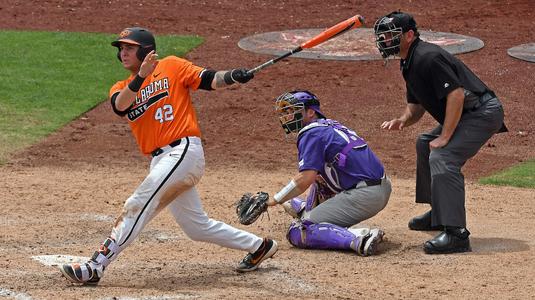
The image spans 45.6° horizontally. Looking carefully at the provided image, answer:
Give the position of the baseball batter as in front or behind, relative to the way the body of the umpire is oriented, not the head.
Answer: in front

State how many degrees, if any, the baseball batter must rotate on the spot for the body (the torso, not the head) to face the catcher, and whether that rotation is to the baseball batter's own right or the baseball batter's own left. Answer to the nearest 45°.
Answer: approximately 135° to the baseball batter's own left

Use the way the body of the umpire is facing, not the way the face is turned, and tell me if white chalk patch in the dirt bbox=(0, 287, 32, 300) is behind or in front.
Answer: in front

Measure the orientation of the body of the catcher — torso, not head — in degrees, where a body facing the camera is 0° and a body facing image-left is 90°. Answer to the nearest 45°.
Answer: approximately 90°

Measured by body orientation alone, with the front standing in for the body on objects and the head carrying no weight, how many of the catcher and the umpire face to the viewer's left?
2

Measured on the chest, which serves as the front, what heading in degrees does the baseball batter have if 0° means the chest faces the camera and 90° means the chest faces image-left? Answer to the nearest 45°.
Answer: approximately 45°

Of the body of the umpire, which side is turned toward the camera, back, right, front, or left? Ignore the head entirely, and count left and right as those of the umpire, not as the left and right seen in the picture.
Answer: left

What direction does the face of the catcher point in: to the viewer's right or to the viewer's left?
to the viewer's left

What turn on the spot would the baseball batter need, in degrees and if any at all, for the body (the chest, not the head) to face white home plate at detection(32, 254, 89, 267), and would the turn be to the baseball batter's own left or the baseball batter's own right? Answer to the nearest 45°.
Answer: approximately 45° to the baseball batter's own right

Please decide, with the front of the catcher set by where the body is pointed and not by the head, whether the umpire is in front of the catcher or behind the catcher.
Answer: behind

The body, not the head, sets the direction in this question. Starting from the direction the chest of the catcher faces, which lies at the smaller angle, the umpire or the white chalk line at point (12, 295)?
the white chalk line
